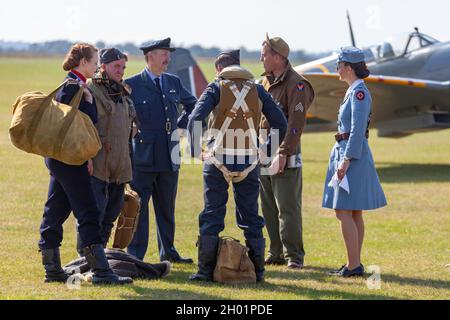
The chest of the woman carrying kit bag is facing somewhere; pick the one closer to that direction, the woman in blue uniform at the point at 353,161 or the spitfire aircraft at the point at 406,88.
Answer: the woman in blue uniform

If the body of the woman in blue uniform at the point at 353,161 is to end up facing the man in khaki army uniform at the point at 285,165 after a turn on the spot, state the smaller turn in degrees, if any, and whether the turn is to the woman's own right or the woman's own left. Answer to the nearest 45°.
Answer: approximately 45° to the woman's own right

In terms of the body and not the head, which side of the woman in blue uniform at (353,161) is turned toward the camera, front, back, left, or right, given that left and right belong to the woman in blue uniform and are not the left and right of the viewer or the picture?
left

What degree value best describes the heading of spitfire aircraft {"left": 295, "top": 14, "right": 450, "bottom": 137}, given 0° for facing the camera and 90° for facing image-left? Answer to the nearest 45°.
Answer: approximately 315°

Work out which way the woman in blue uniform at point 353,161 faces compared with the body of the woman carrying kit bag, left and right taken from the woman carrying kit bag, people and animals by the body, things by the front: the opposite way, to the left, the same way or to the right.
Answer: the opposite way

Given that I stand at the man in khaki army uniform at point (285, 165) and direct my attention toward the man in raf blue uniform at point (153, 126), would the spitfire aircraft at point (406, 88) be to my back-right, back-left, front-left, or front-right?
back-right

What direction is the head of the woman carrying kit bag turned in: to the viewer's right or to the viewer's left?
to the viewer's right

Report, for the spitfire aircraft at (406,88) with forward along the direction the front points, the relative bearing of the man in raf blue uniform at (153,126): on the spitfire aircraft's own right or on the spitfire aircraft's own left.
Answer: on the spitfire aircraft's own right

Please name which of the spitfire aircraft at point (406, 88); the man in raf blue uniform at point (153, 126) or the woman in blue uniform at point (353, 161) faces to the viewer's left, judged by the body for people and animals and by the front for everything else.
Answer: the woman in blue uniform

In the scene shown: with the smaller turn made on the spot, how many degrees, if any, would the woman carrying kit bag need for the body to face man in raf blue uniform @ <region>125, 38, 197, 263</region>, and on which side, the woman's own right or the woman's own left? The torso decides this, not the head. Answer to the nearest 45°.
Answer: approximately 45° to the woman's own left

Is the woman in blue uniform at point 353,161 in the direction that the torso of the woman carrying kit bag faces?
yes

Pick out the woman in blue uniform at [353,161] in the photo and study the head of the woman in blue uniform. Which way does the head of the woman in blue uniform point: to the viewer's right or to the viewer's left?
to the viewer's left

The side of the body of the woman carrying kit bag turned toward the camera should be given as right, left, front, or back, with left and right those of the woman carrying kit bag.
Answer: right

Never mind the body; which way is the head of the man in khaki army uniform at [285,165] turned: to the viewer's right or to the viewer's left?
to the viewer's left

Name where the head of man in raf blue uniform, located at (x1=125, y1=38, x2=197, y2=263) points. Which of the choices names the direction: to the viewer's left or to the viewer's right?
to the viewer's right
